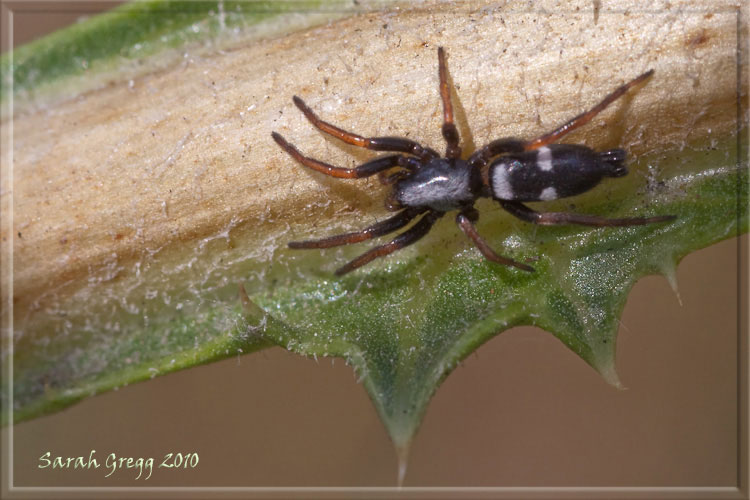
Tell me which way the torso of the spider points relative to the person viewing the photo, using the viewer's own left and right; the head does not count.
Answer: facing to the left of the viewer
